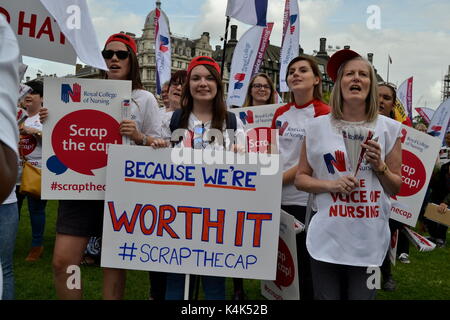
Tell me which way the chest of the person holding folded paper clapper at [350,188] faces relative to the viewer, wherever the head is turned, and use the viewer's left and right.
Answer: facing the viewer

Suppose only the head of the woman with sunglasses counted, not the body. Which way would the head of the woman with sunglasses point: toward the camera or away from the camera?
toward the camera

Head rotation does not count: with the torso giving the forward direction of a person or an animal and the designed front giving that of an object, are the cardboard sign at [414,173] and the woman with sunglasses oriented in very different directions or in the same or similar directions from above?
same or similar directions

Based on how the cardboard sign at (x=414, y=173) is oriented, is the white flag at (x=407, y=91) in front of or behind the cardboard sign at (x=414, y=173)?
behind

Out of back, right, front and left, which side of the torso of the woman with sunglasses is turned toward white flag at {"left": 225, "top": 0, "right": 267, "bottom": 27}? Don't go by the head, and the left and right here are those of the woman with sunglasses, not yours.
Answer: back

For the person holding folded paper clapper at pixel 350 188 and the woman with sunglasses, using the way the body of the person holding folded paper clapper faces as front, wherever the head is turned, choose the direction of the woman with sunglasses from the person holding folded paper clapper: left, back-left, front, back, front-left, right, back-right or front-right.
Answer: right

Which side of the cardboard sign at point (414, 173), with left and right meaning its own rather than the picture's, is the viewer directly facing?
front

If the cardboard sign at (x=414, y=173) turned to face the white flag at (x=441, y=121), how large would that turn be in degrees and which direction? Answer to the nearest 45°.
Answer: approximately 180°

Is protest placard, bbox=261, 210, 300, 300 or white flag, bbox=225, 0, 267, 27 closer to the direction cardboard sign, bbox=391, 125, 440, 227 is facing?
the protest placard

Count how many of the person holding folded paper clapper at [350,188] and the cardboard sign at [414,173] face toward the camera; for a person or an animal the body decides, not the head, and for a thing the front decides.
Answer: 2

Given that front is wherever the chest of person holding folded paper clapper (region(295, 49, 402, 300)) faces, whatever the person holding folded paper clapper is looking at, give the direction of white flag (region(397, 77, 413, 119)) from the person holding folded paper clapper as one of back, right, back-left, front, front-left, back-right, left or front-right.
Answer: back

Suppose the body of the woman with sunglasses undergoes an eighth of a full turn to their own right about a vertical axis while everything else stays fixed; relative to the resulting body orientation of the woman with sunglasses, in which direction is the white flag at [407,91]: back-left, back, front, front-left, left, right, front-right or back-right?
back-right

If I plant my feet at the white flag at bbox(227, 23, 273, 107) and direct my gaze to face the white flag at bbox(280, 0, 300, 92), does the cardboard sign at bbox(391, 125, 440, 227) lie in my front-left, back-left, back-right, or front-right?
front-right

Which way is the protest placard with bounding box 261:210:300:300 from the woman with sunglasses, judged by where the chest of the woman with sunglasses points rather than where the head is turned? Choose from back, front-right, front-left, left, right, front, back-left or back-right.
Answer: back-left

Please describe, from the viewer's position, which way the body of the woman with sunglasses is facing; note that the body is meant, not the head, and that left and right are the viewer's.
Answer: facing the viewer and to the left of the viewer
